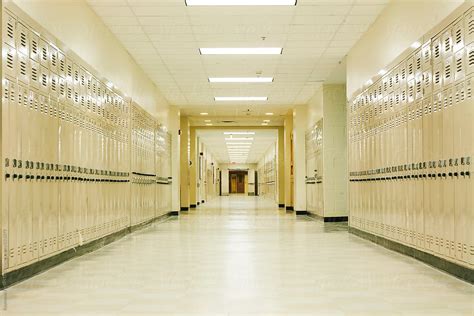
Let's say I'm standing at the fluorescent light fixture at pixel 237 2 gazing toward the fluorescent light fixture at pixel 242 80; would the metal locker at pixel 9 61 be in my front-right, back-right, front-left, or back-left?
back-left

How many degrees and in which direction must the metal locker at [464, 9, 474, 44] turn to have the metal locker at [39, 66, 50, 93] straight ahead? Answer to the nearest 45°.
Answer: approximately 45° to its right

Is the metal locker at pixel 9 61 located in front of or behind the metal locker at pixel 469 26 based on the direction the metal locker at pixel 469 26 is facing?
in front

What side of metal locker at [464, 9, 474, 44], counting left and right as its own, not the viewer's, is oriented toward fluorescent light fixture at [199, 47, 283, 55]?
right

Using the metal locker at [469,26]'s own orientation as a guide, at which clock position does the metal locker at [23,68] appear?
the metal locker at [23,68] is roughly at 1 o'clock from the metal locker at [469,26].

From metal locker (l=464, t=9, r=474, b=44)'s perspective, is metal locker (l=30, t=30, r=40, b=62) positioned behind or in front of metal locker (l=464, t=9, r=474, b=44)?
in front

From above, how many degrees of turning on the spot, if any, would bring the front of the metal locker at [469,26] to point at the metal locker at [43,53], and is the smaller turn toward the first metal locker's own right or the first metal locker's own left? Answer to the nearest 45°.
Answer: approximately 45° to the first metal locker's own right

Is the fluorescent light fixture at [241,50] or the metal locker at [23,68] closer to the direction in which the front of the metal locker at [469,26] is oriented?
the metal locker

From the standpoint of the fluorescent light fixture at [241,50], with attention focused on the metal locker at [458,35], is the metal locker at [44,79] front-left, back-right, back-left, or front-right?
front-right

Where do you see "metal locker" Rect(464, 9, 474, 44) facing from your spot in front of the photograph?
facing the viewer and to the left of the viewer
